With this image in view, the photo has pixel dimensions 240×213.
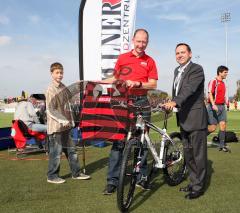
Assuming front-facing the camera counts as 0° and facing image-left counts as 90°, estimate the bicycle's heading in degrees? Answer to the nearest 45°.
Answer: approximately 45°

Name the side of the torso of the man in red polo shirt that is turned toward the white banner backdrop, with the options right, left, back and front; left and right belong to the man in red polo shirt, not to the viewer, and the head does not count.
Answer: back

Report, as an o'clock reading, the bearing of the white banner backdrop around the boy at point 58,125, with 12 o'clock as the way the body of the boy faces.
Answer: The white banner backdrop is roughly at 8 o'clock from the boy.

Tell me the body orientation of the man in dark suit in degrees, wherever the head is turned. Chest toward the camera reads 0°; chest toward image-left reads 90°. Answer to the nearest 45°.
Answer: approximately 45°

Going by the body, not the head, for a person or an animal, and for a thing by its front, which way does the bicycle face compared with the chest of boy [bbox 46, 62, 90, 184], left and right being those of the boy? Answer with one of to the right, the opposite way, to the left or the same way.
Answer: to the right

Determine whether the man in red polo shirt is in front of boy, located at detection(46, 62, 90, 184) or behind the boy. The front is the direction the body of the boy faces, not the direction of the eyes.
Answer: in front

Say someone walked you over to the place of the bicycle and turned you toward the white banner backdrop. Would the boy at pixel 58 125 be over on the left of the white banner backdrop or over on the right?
left

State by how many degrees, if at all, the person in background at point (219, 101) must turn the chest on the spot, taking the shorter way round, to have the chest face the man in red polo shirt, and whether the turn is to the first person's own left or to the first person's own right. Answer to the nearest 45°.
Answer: approximately 45° to the first person's own right

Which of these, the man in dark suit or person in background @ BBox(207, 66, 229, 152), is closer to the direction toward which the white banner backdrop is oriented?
the man in dark suit

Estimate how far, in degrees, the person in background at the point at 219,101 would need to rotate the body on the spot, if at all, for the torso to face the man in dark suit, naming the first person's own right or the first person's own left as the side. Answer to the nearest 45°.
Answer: approximately 45° to the first person's own right

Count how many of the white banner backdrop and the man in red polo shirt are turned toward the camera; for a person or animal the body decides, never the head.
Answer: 2

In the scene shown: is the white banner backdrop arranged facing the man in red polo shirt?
yes
